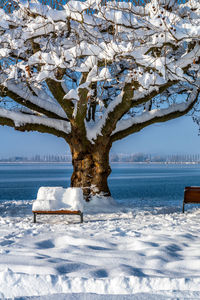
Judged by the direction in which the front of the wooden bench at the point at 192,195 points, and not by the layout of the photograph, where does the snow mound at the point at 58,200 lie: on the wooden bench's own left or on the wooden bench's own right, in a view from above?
on the wooden bench's own left

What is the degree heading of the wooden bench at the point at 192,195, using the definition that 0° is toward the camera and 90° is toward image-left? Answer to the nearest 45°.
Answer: approximately 180°
